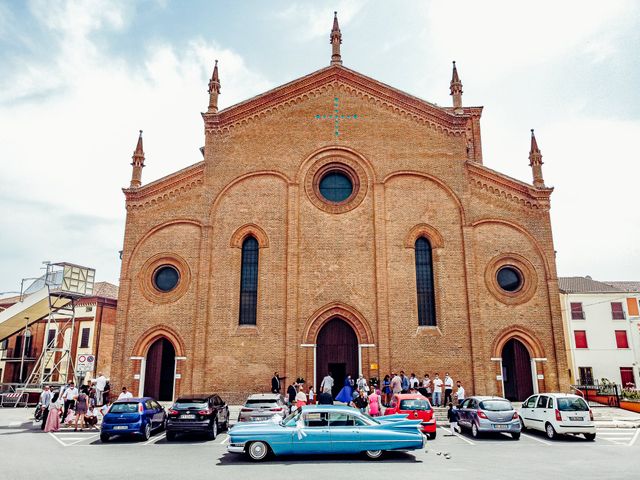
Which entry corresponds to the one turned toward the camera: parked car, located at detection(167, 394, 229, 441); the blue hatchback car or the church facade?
the church facade

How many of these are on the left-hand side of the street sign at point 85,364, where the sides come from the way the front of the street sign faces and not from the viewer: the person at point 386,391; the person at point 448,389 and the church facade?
3

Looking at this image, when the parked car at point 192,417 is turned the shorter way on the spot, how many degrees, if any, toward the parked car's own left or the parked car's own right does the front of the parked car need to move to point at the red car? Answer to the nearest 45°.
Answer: approximately 45° to the parked car's own right

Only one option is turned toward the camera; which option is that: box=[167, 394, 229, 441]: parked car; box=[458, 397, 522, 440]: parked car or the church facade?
the church facade

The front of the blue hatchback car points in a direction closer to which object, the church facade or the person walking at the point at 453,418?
the church facade

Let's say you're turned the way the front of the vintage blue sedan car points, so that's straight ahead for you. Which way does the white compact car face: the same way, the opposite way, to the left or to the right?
to the right

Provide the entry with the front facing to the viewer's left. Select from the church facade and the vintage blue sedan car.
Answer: the vintage blue sedan car

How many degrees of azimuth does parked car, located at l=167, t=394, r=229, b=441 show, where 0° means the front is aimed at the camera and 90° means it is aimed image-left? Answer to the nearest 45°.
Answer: approximately 225°

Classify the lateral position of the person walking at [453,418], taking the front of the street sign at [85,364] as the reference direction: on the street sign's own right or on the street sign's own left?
on the street sign's own left

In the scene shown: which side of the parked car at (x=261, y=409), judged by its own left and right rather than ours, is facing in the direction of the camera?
back

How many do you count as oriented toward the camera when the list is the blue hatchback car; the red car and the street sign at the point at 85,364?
1

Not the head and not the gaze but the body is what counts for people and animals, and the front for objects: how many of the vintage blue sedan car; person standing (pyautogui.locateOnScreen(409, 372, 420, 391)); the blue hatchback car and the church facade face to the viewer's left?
1

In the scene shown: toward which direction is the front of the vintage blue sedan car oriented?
to the viewer's left

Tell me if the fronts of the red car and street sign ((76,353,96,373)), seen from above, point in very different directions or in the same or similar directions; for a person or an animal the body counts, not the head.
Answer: very different directions

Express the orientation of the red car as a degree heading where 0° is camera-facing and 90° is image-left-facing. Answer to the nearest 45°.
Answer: approximately 135°
